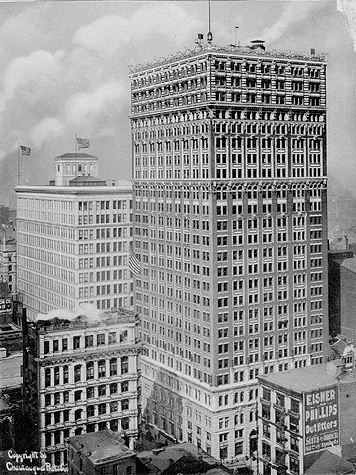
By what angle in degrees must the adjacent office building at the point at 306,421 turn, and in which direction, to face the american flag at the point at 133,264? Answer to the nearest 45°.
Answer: approximately 90° to its right

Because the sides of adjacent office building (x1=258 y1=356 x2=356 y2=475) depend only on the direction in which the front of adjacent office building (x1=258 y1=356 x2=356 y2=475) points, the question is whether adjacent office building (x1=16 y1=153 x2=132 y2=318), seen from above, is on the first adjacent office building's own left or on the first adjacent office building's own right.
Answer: on the first adjacent office building's own right

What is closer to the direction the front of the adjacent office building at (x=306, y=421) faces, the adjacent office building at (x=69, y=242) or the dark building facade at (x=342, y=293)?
the adjacent office building

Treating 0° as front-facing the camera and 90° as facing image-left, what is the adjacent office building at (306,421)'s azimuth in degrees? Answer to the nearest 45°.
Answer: approximately 45°

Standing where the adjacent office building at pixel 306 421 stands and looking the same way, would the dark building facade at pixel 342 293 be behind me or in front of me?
behind

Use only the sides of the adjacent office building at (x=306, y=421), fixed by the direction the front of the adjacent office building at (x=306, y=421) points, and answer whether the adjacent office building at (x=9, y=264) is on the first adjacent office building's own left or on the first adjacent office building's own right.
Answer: on the first adjacent office building's own right

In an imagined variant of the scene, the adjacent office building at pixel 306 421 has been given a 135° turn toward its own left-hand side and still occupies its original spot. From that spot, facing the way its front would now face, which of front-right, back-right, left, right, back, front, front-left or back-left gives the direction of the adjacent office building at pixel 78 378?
back
